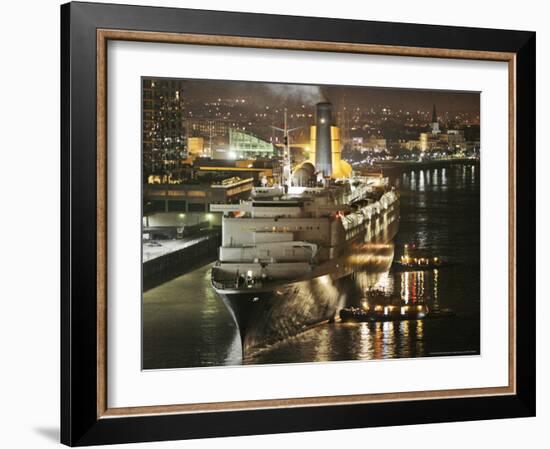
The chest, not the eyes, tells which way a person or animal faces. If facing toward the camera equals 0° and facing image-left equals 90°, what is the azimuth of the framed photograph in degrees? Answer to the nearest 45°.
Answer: approximately 315°
